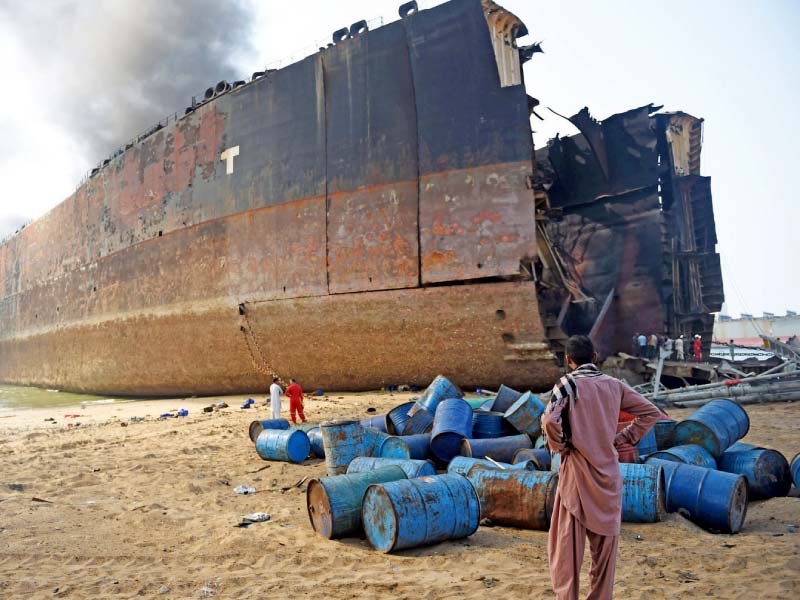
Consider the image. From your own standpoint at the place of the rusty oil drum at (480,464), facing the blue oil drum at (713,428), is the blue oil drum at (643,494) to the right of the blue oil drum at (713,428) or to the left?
right

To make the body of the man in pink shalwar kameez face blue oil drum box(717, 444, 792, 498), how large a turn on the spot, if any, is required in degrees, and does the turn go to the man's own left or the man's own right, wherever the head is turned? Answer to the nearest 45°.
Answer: approximately 45° to the man's own right

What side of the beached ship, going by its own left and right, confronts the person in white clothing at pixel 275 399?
right

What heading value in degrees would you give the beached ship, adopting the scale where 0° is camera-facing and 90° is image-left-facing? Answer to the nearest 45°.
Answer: approximately 315°

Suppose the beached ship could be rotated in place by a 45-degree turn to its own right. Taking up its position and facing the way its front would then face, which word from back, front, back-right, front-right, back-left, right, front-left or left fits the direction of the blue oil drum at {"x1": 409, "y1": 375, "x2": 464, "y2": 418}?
front

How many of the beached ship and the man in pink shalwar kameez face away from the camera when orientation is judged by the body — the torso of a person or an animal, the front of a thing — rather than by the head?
1

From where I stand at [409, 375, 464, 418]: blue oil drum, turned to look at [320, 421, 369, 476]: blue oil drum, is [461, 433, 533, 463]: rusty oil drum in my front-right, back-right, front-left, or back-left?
front-left

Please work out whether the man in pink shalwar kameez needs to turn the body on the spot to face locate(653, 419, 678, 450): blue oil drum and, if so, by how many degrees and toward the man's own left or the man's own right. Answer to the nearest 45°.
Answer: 0° — they already face it

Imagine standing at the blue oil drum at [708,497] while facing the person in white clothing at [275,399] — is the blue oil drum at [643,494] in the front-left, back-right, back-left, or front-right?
front-left

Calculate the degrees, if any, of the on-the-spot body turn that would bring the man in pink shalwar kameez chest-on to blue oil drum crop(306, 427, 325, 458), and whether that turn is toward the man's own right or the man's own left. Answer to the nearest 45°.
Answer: approximately 45° to the man's own left

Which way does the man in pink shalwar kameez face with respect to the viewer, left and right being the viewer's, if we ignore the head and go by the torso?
facing away from the viewer

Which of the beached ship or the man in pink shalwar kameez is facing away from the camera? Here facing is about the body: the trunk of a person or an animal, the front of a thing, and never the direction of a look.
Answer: the man in pink shalwar kameez

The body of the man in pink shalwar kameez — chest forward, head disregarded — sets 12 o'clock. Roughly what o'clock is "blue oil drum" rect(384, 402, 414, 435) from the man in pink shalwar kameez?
The blue oil drum is roughly at 11 o'clock from the man in pink shalwar kameez.

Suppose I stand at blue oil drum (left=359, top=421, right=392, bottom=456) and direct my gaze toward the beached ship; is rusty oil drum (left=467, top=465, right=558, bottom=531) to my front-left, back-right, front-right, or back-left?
back-right
